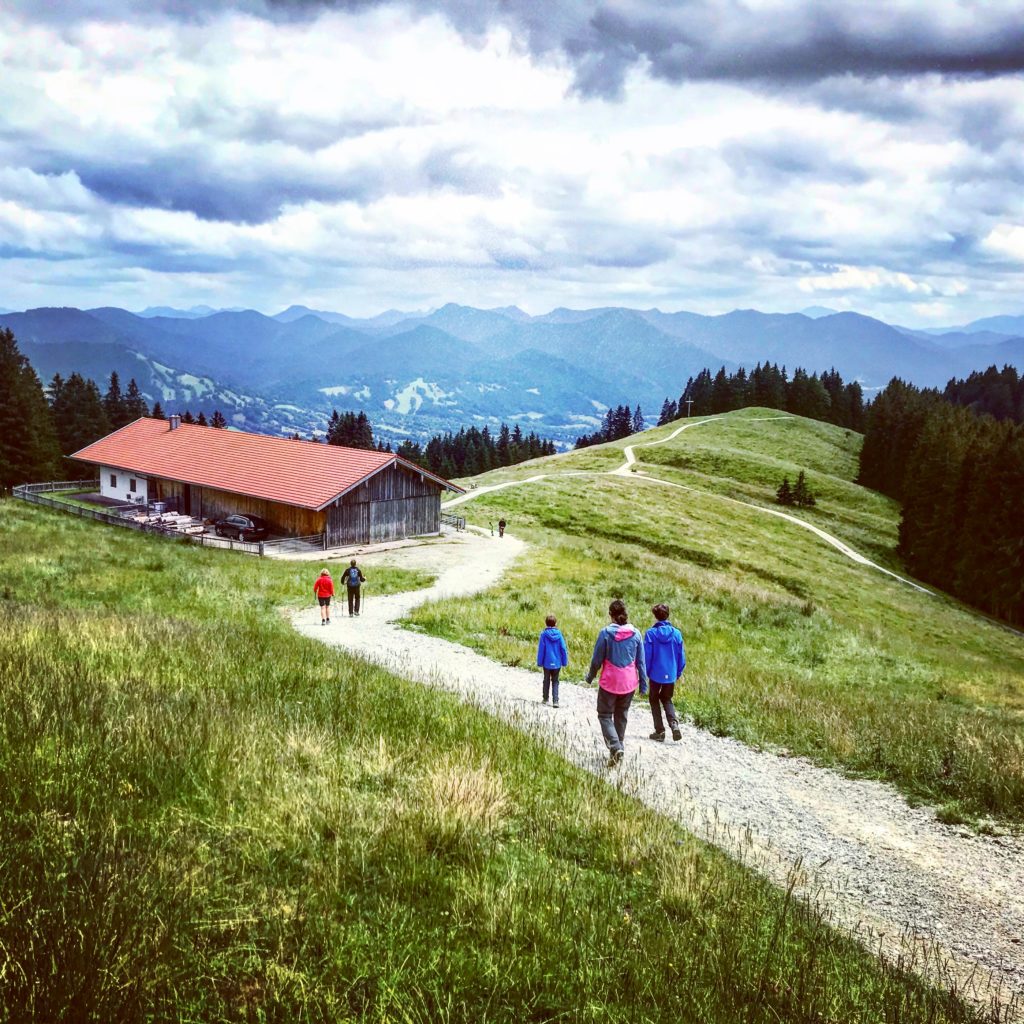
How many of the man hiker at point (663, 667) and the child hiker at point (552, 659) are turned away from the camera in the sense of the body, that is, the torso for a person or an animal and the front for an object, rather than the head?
2

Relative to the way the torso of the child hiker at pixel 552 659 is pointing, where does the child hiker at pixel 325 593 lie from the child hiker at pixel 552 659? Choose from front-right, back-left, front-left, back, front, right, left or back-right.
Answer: front-left

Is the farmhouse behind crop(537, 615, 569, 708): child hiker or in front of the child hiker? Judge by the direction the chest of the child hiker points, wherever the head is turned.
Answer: in front

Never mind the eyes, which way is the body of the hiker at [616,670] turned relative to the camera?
away from the camera

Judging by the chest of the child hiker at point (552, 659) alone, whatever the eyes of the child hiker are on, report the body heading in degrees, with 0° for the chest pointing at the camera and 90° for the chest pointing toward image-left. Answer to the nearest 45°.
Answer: approximately 180°

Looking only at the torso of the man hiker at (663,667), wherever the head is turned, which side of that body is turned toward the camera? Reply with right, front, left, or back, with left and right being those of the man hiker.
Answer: back

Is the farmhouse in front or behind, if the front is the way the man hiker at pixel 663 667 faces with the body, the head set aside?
in front

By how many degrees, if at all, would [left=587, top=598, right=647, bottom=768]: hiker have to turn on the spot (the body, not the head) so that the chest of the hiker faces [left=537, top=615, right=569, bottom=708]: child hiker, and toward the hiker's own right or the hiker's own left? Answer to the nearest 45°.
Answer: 0° — they already face them
